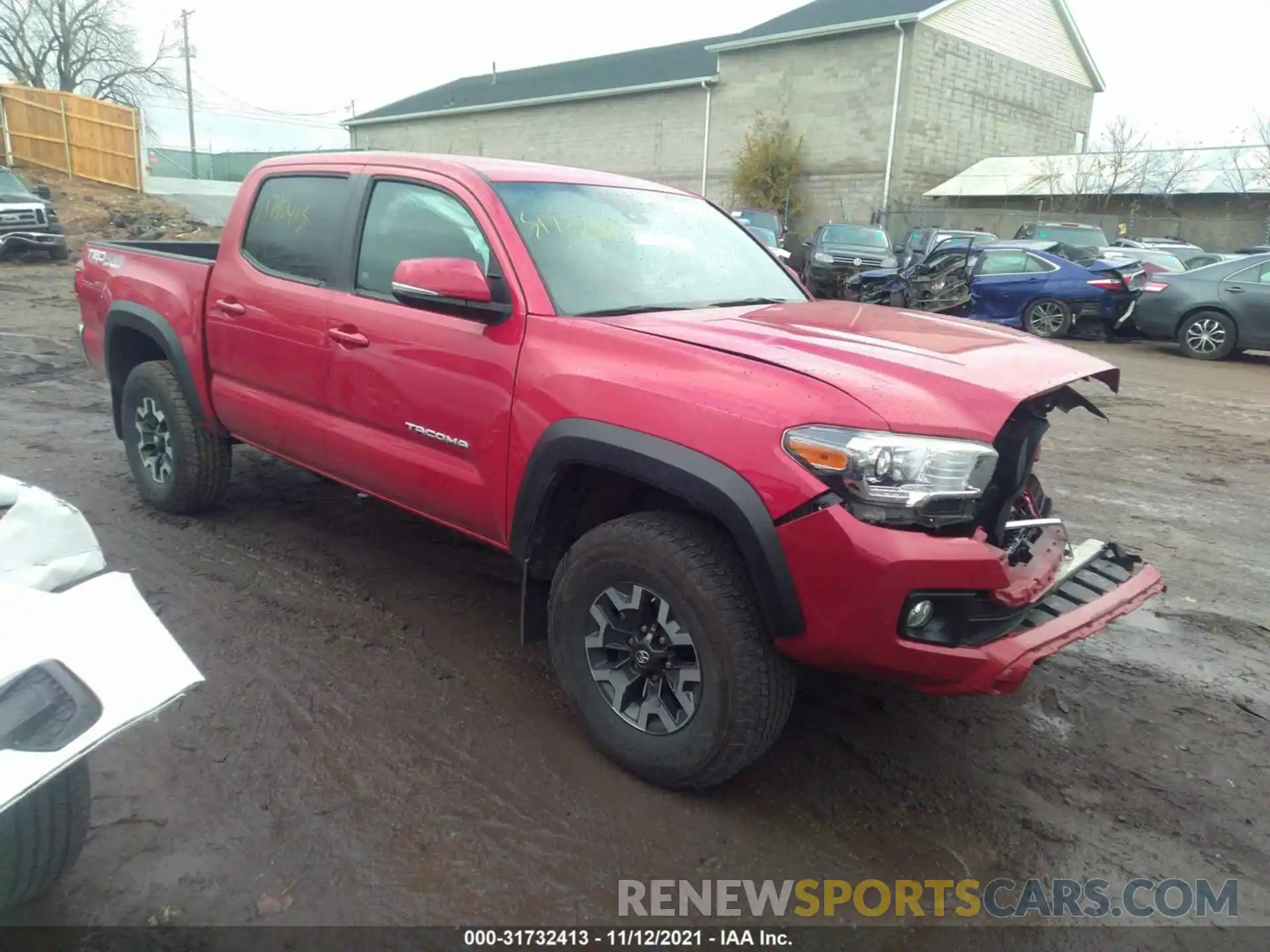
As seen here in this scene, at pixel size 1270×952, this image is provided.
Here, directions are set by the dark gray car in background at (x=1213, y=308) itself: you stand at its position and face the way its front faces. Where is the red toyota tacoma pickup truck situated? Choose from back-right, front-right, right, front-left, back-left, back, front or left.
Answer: right

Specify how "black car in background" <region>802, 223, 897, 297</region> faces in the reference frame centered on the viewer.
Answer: facing the viewer

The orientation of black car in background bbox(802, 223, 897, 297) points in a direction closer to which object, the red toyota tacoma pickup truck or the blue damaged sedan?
the red toyota tacoma pickup truck

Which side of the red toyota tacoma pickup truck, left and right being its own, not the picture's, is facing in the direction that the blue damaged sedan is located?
left

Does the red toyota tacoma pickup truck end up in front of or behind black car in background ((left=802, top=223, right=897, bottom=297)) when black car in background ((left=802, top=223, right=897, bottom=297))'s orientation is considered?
in front

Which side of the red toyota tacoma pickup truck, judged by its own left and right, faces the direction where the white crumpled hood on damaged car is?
right

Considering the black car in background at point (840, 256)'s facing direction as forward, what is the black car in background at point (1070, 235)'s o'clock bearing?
the black car in background at point (1070, 235) is roughly at 8 o'clock from the black car in background at point (840, 256).

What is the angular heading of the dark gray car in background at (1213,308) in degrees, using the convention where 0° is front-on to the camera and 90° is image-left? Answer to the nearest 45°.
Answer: approximately 270°

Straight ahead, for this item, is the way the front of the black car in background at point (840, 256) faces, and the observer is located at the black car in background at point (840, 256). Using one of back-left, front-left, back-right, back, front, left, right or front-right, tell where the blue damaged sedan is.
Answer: front-left

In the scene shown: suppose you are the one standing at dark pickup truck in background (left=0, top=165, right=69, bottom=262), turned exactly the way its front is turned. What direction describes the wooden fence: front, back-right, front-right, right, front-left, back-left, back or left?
back-left

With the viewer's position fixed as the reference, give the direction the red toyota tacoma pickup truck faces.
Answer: facing the viewer and to the right of the viewer

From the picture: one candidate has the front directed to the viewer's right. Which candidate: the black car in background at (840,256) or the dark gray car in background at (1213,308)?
the dark gray car in background at (1213,308)

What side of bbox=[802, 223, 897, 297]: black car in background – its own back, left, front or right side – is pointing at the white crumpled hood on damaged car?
front

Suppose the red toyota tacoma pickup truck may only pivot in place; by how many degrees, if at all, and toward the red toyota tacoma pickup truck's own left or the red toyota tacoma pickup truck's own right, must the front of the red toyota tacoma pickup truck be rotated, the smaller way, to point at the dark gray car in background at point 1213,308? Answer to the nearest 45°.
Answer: approximately 90° to the red toyota tacoma pickup truck's own left
